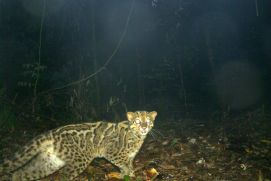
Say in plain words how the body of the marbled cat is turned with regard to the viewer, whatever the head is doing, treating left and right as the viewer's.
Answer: facing to the right of the viewer
